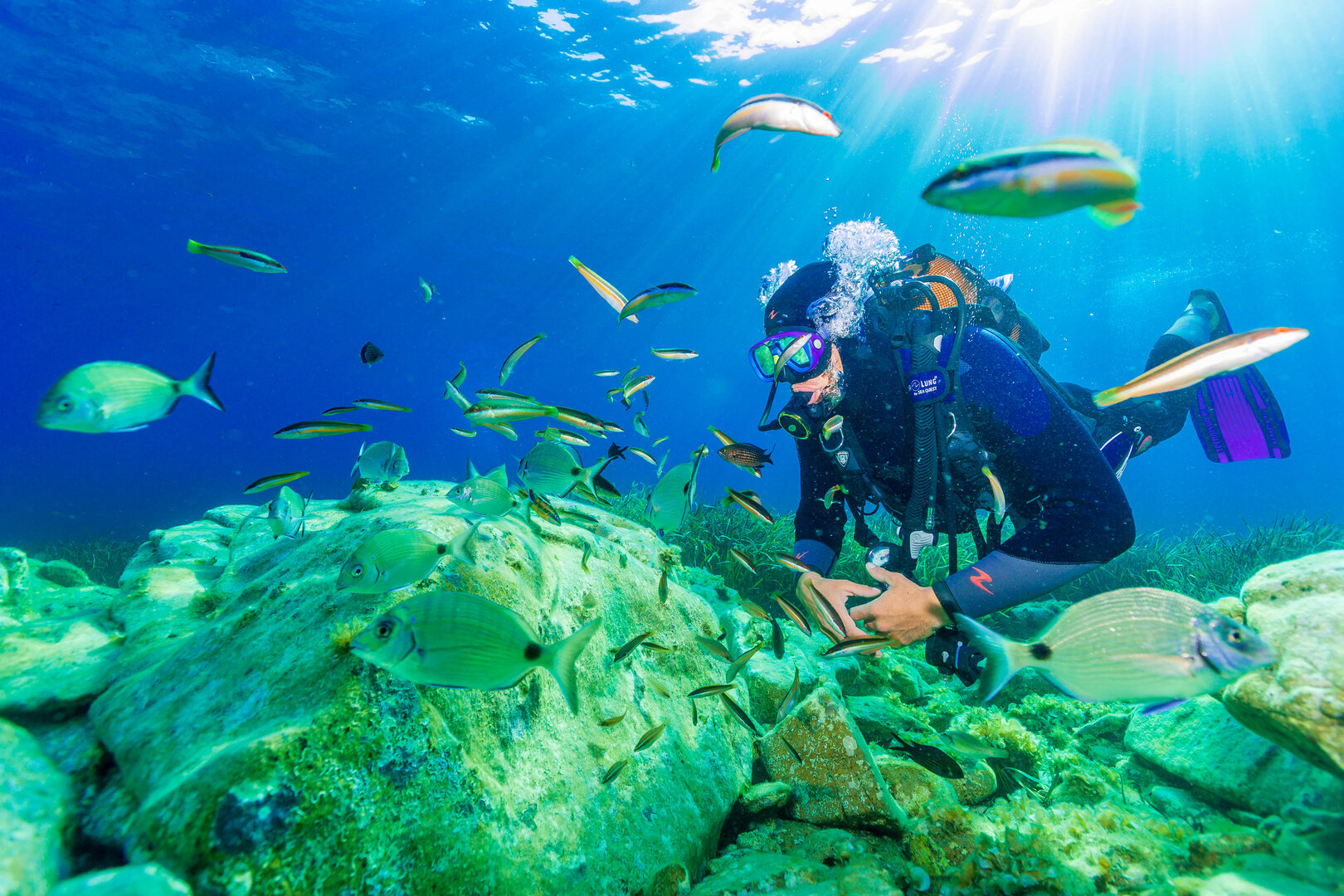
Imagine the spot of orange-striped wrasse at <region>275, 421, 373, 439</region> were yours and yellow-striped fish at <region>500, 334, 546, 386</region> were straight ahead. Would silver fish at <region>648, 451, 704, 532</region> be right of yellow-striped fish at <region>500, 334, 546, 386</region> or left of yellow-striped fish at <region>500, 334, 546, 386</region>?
right

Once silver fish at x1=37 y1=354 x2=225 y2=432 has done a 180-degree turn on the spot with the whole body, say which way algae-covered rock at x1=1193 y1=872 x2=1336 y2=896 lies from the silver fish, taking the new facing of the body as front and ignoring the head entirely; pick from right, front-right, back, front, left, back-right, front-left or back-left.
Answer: front-right

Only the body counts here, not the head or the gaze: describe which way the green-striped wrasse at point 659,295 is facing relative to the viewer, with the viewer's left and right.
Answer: facing to the right of the viewer

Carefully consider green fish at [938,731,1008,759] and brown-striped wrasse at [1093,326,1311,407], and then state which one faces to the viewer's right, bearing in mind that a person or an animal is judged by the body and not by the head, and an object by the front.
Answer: the brown-striped wrasse

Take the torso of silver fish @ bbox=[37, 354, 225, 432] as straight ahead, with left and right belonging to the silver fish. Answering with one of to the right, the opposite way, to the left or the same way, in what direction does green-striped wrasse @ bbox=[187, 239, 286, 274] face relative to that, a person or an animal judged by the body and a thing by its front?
the opposite way

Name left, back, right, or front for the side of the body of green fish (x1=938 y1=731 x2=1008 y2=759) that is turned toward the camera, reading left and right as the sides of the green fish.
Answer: left

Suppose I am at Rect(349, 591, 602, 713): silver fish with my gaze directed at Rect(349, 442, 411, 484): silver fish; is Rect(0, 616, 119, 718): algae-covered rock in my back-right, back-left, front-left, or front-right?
front-left

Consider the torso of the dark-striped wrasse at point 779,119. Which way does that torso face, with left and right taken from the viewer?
facing to the right of the viewer

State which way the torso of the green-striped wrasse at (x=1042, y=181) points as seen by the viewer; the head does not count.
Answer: to the viewer's left
